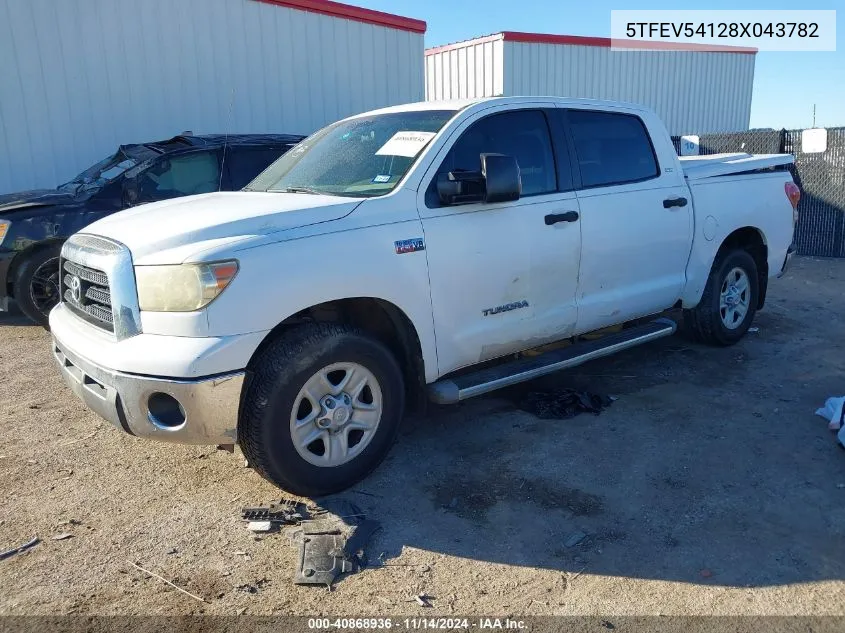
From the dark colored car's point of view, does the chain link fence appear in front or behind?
behind

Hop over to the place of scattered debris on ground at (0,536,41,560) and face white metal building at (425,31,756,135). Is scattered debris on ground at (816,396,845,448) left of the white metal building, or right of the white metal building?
right

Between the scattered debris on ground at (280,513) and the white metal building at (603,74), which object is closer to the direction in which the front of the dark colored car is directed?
the scattered debris on ground

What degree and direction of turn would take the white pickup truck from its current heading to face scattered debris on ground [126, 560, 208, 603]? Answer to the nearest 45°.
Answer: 0° — it already faces it

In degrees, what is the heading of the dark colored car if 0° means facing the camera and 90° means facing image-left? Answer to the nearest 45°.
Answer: approximately 45°

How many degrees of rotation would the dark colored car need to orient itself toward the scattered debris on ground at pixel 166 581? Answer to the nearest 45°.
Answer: approximately 45° to its left
